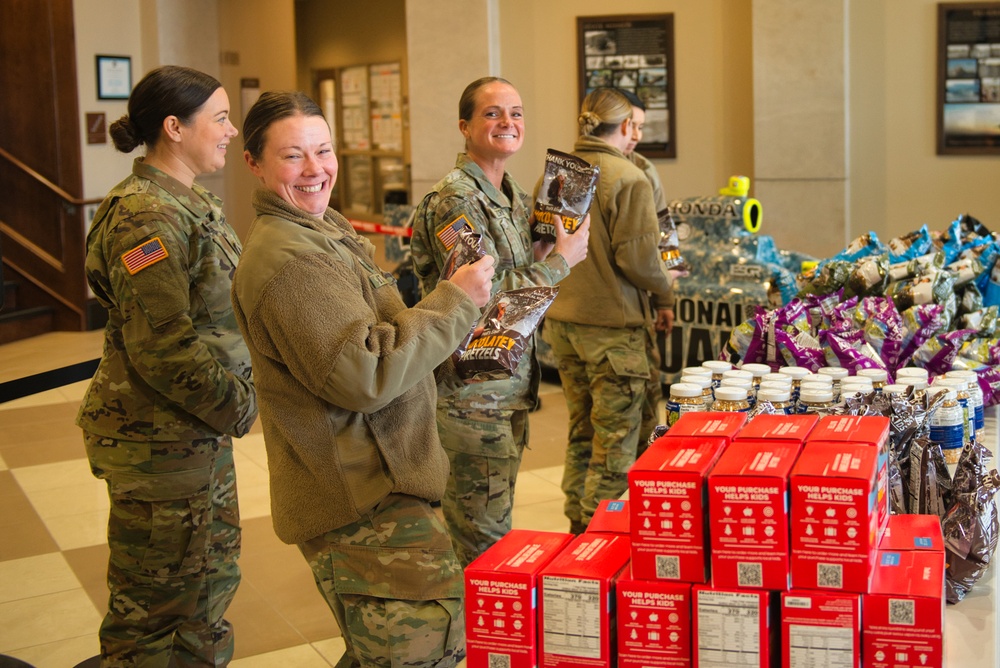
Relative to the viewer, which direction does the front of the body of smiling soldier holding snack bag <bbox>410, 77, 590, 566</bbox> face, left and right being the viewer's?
facing the viewer and to the right of the viewer

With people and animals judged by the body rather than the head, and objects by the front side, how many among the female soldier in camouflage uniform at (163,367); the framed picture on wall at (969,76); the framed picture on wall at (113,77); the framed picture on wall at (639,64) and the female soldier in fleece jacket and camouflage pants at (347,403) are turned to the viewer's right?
2

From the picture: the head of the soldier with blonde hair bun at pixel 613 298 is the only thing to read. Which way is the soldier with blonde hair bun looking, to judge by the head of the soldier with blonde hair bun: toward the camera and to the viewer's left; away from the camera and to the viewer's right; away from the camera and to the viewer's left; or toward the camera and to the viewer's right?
away from the camera and to the viewer's right

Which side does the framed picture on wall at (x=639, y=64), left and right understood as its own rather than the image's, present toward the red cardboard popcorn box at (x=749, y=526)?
front

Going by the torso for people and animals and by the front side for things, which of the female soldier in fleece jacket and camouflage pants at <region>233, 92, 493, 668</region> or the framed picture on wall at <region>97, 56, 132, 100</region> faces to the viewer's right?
the female soldier in fleece jacket and camouflage pants

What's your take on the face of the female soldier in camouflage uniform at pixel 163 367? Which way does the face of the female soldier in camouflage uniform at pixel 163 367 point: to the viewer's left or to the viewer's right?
to the viewer's right

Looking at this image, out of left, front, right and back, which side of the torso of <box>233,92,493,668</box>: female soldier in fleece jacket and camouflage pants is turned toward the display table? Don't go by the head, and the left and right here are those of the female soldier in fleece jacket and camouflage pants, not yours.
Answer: front

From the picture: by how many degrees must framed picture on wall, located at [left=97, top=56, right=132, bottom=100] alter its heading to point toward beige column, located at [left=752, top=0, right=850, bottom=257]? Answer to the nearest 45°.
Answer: approximately 45° to its left

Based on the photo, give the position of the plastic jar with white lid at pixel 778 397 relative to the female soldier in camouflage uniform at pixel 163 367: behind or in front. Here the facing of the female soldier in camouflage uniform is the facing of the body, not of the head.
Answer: in front

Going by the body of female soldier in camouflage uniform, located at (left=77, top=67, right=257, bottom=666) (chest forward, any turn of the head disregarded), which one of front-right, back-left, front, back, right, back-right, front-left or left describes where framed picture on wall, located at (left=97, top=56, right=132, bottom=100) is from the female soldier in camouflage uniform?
left

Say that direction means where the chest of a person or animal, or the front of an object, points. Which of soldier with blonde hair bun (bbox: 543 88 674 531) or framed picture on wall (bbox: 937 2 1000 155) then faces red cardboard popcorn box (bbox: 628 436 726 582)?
the framed picture on wall

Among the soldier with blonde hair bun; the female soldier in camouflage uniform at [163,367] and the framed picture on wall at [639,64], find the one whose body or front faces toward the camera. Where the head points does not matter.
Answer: the framed picture on wall
